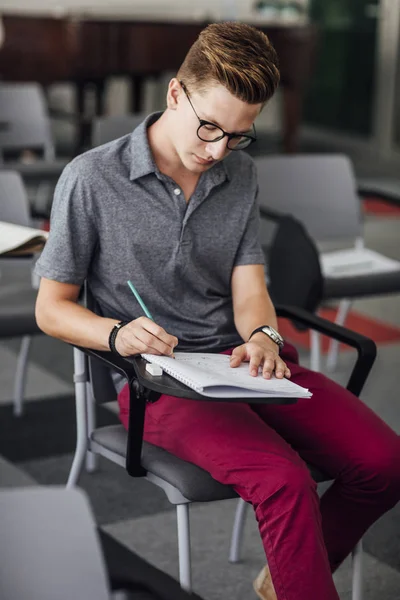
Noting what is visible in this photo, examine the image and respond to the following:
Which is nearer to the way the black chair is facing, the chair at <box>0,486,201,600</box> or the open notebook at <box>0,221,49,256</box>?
the chair

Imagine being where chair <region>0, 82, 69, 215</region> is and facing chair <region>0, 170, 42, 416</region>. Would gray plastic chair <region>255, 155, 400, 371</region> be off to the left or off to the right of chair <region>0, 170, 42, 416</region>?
left

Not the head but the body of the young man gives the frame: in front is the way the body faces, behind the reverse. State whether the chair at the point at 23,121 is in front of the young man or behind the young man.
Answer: behind

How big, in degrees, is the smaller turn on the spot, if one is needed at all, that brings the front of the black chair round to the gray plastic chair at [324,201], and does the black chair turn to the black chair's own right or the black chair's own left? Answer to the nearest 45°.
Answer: approximately 135° to the black chair's own left

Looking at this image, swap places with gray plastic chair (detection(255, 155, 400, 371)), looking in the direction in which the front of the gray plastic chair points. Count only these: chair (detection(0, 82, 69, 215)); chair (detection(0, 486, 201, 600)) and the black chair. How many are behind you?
1

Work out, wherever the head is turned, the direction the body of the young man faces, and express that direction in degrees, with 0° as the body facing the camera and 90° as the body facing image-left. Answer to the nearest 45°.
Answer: approximately 315°

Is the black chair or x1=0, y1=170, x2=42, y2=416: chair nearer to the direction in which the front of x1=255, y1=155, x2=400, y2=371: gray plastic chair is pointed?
the black chair

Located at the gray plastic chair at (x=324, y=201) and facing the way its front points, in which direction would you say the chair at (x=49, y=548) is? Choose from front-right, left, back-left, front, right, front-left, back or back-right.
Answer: front-right

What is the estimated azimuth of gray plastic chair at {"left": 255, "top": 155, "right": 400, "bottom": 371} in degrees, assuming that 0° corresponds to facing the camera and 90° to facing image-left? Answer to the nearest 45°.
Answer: approximately 315°

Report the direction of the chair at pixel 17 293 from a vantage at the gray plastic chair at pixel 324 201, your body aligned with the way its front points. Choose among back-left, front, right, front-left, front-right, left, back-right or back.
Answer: right

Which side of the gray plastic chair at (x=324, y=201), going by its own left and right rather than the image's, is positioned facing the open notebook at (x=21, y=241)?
right

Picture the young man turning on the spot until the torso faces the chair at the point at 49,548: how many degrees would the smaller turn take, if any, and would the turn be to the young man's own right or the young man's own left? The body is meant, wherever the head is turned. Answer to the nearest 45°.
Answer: approximately 45° to the young man's own right

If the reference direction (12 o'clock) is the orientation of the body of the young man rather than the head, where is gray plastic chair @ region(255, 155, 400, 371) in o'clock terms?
The gray plastic chair is roughly at 8 o'clock from the young man.
